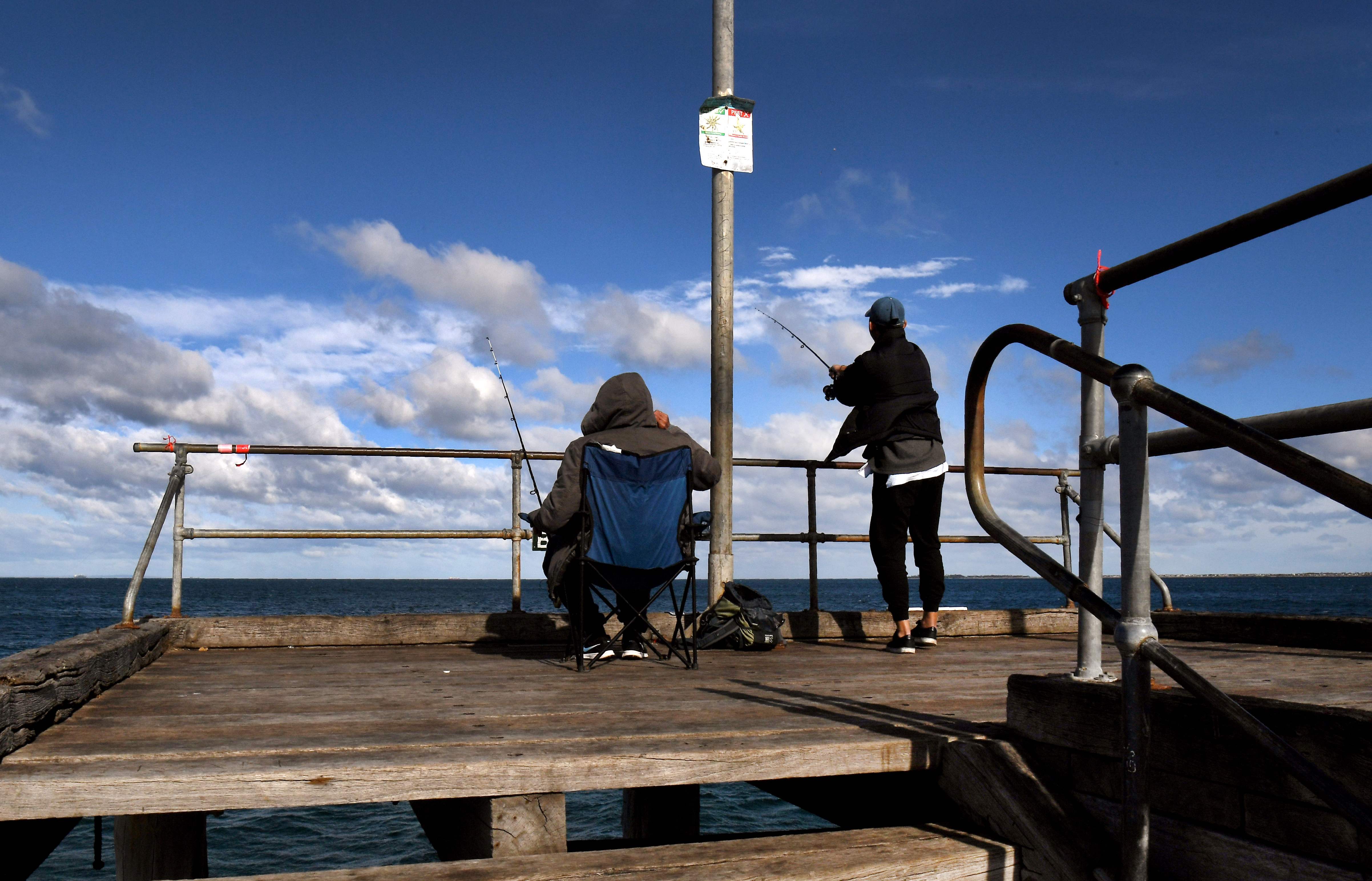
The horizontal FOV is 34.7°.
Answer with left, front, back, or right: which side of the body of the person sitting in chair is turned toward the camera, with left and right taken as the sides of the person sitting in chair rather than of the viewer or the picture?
back

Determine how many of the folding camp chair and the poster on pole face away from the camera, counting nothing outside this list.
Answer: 1

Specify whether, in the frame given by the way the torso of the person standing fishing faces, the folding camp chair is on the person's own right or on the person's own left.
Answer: on the person's own left

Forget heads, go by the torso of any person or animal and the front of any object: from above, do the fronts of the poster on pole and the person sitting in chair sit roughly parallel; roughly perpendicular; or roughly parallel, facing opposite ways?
roughly parallel, facing opposite ways

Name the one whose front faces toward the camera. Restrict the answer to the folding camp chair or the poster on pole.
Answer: the poster on pole

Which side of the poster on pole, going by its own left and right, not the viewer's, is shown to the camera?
front

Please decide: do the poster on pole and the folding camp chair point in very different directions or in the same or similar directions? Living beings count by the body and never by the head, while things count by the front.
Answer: very different directions

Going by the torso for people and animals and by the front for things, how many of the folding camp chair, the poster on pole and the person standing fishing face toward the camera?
1

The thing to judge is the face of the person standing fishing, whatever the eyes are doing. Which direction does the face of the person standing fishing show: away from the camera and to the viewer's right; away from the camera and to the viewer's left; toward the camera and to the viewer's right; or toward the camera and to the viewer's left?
away from the camera and to the viewer's left

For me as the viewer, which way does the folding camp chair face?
facing away from the viewer

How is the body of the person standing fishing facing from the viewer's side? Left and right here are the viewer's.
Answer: facing away from the viewer and to the left of the viewer

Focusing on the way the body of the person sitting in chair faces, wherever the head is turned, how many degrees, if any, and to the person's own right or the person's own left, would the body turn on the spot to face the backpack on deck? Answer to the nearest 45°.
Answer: approximately 45° to the person's own right
